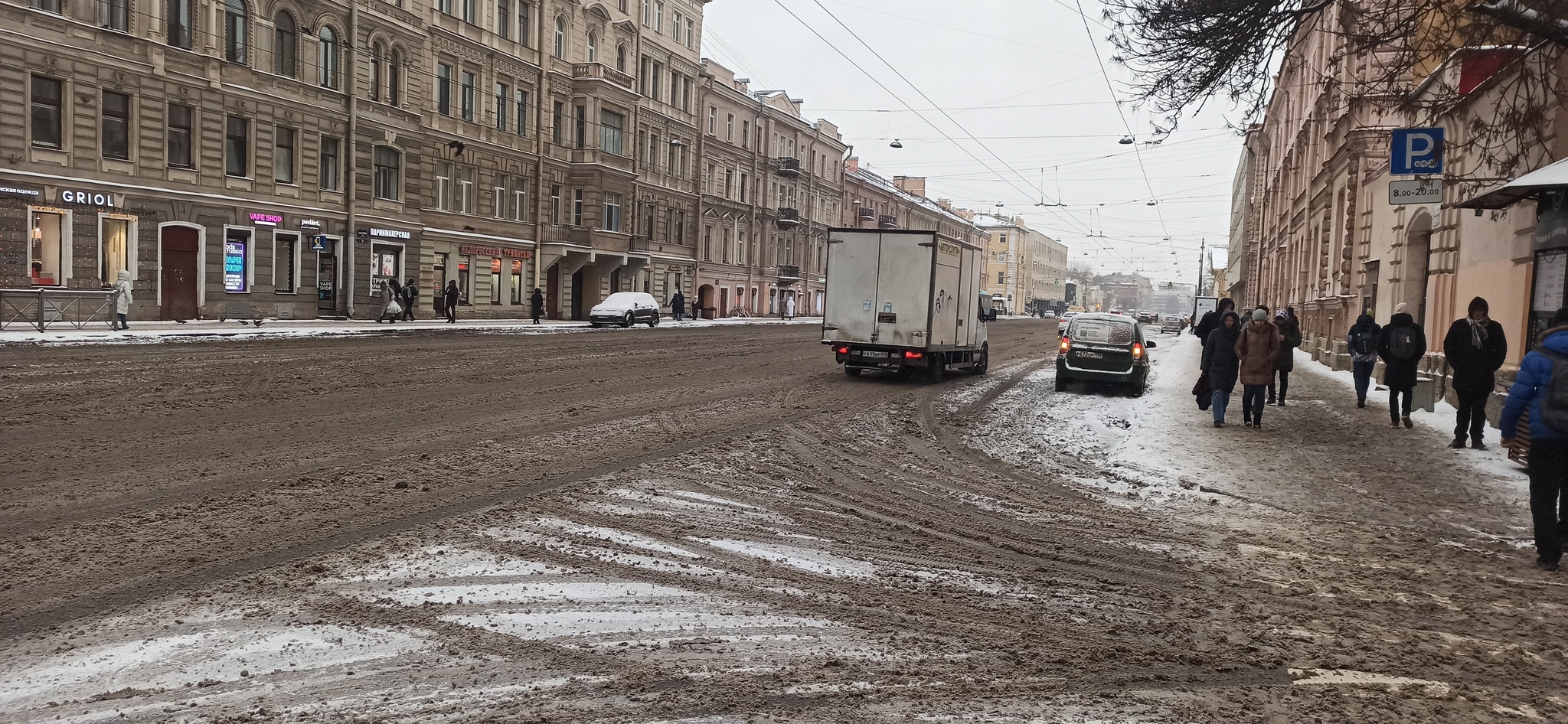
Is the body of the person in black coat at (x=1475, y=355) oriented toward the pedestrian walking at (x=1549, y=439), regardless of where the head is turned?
yes

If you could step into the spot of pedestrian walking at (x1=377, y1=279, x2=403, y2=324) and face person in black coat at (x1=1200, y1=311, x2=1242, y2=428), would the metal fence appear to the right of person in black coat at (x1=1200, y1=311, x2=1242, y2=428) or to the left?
right

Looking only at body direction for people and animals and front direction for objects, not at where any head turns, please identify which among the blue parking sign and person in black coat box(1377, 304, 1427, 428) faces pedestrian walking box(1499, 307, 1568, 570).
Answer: the blue parking sign

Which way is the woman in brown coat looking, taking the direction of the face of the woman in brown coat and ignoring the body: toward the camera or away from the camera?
toward the camera

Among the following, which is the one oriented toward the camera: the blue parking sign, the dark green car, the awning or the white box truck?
the blue parking sign

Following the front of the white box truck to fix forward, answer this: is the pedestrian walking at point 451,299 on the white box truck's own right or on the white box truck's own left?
on the white box truck's own left

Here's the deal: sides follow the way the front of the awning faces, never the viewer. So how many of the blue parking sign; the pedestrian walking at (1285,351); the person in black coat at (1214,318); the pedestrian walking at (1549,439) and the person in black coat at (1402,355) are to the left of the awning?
1

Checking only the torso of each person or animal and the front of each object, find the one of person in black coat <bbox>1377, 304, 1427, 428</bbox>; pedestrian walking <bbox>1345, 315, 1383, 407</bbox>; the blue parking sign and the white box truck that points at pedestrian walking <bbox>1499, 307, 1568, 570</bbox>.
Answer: the blue parking sign

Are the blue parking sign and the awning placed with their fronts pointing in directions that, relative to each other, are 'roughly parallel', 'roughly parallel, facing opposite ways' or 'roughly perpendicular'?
roughly perpendicular

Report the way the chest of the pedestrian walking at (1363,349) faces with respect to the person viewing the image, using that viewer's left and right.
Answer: facing away from the viewer

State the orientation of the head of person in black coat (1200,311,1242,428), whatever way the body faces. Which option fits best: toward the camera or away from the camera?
toward the camera

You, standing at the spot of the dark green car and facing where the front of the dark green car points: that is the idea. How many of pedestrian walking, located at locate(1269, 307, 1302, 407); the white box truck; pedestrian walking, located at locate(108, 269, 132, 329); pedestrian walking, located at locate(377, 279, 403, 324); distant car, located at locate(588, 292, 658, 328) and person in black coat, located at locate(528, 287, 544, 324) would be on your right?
1

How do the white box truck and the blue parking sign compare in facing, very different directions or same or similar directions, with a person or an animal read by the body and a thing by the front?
very different directions

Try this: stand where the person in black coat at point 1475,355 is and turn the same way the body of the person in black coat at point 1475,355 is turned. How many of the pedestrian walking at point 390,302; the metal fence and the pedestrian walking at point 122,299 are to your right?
3

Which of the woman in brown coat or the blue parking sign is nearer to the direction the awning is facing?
the woman in brown coat

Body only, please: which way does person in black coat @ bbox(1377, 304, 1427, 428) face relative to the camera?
away from the camera

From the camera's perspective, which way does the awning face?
to the viewer's left

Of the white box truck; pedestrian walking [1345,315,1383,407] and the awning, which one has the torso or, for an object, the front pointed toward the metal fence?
the awning
